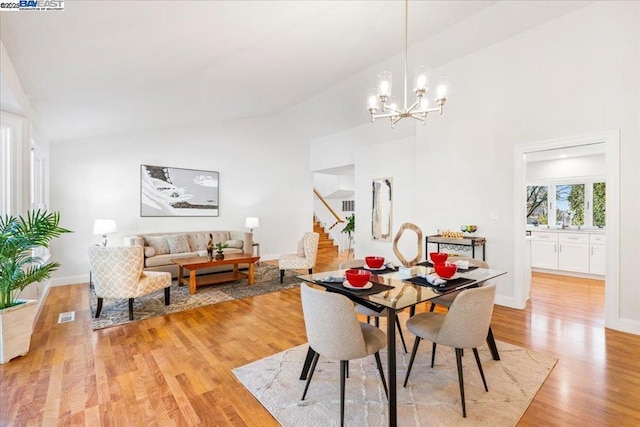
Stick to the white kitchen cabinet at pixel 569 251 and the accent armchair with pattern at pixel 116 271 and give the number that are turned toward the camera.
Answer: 1

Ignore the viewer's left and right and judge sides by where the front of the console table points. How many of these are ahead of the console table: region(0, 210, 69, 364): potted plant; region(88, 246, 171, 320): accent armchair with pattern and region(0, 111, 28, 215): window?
3

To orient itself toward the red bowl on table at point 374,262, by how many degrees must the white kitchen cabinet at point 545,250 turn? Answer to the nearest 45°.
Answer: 0° — it already faces it

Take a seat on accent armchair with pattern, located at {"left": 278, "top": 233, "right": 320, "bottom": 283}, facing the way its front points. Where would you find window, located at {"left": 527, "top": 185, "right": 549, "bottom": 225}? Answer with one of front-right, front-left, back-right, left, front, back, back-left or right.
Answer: back-left

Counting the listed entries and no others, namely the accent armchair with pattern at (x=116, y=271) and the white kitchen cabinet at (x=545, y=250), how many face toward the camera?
1

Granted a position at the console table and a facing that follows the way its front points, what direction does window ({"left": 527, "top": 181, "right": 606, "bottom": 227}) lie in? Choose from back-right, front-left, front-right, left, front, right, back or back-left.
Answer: back

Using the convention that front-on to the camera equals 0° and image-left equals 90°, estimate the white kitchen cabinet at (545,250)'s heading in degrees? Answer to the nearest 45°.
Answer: approximately 0°

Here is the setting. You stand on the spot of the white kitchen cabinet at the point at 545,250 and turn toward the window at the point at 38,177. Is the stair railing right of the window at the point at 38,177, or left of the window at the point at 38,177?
right
